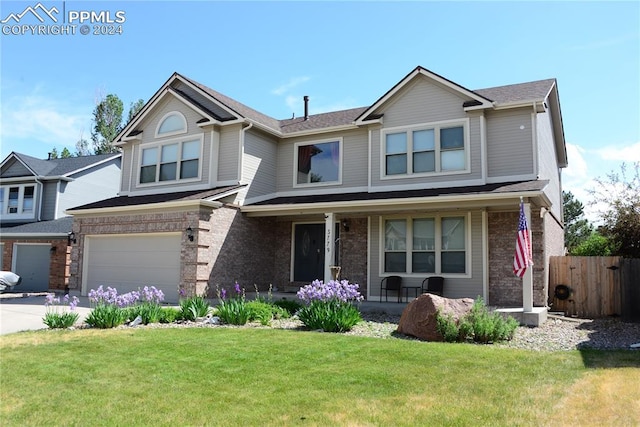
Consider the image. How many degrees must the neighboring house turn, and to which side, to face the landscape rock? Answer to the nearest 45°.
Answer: approximately 45° to its left

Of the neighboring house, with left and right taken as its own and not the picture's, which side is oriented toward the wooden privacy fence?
left

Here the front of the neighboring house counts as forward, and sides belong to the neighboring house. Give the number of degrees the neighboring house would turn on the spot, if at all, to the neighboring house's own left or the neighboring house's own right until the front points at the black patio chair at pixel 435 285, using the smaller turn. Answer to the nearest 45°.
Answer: approximately 90° to the neighboring house's own left

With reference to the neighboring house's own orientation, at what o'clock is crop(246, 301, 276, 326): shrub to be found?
The shrub is roughly at 10 o'clock from the neighboring house.

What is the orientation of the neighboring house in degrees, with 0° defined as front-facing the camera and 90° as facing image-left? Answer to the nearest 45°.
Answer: approximately 45°

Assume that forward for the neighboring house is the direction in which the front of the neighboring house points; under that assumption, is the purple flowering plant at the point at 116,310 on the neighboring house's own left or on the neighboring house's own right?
on the neighboring house's own left

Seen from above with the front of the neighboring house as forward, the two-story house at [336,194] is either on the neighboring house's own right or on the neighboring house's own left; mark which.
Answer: on the neighboring house's own left

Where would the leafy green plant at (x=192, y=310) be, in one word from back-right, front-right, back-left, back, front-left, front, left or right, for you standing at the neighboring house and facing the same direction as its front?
front-left

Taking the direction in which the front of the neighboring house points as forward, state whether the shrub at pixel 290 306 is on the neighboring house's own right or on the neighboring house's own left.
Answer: on the neighboring house's own left
